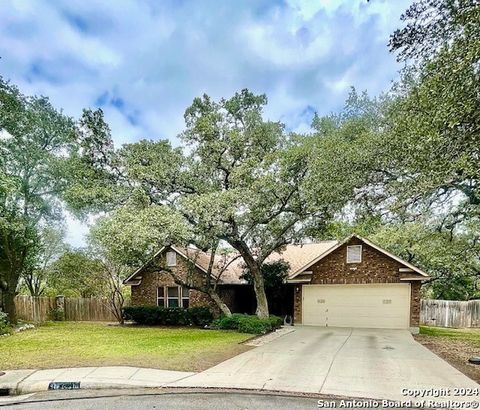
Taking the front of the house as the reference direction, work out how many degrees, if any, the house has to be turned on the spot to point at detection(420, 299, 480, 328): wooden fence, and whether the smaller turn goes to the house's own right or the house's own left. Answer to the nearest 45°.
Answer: approximately 135° to the house's own left

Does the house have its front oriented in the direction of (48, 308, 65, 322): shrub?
no

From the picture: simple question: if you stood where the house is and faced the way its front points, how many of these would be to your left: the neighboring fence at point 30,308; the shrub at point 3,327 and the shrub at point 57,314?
0

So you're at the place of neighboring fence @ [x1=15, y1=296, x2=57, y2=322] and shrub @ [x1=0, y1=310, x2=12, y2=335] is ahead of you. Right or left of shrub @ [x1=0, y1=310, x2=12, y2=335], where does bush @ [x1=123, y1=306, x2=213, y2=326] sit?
left

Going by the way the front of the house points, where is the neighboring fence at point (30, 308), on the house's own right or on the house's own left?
on the house's own right

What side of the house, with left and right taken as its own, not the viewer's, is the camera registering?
front
